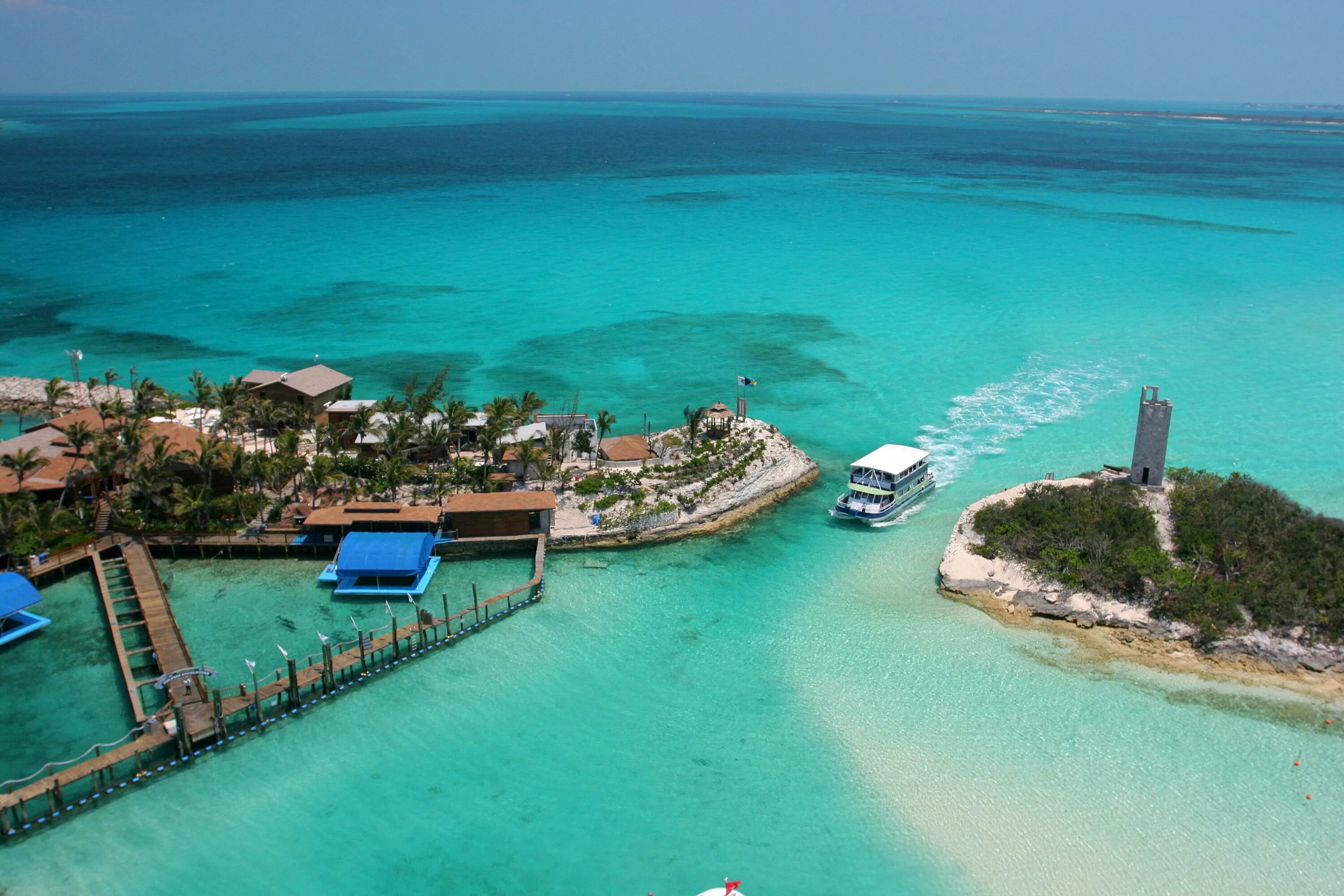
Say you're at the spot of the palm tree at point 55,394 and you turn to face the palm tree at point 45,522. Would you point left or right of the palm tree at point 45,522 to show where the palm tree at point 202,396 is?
left

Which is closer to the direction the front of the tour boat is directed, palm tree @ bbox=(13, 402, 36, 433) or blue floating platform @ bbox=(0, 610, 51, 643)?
the blue floating platform

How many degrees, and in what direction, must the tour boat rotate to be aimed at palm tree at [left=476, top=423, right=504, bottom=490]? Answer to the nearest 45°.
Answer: approximately 45° to its right

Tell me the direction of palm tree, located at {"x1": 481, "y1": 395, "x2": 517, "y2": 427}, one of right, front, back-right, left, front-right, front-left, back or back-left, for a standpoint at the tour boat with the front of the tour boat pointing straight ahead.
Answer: front-right

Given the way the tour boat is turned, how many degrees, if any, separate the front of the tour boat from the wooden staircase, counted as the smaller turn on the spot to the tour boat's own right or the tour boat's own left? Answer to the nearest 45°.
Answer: approximately 45° to the tour boat's own right

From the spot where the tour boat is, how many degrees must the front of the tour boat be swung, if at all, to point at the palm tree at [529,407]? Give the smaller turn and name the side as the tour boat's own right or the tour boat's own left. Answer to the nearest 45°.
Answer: approximately 45° to the tour boat's own right

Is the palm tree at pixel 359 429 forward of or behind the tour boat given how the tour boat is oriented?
forward

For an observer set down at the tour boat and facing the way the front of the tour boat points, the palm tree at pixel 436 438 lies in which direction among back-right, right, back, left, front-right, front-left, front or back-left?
front-right

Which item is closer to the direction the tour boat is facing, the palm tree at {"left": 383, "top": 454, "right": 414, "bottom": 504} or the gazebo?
the palm tree

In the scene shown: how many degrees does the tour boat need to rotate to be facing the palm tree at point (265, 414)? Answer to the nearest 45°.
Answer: approximately 45° to its right

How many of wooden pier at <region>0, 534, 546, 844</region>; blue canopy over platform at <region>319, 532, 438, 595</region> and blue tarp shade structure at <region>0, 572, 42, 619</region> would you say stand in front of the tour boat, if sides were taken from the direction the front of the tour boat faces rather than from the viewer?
3

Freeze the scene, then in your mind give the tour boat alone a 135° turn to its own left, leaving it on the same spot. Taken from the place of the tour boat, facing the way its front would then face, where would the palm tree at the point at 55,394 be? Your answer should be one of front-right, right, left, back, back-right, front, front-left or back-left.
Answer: back

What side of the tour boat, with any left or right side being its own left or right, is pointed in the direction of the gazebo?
right

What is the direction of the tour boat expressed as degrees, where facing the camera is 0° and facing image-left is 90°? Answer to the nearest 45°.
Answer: approximately 45°

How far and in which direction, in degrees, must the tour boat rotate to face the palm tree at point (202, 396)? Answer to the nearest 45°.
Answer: approximately 45° to its right
